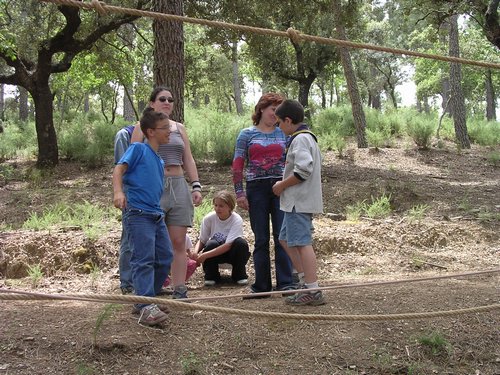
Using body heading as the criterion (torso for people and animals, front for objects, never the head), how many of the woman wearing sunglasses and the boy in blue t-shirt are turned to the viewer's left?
0

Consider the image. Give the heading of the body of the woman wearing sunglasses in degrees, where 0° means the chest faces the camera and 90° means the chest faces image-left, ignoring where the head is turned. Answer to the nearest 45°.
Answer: approximately 0°

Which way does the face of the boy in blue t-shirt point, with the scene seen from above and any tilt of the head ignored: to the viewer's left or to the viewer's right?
to the viewer's right

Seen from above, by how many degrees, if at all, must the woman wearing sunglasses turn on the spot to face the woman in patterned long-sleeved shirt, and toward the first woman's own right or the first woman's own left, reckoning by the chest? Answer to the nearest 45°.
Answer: approximately 135° to the first woman's own left

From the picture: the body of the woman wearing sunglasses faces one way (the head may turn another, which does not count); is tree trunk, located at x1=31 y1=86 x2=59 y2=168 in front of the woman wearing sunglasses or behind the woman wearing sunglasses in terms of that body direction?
behind

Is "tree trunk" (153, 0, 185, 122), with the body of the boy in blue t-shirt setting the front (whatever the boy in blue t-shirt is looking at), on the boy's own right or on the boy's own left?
on the boy's own left

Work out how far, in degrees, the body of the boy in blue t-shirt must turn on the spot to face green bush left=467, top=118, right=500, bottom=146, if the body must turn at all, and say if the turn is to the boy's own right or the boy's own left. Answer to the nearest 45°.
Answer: approximately 90° to the boy's own left

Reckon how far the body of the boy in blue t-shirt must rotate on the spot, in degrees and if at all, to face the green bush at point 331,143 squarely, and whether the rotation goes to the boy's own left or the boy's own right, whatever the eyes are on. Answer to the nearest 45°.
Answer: approximately 90° to the boy's own left

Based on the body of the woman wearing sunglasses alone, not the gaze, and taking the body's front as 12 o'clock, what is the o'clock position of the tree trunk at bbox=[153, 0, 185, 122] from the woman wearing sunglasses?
The tree trunk is roughly at 6 o'clock from the woman wearing sunglasses.

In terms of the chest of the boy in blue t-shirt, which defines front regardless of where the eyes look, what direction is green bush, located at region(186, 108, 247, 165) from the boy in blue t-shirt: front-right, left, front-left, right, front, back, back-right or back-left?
back-left
